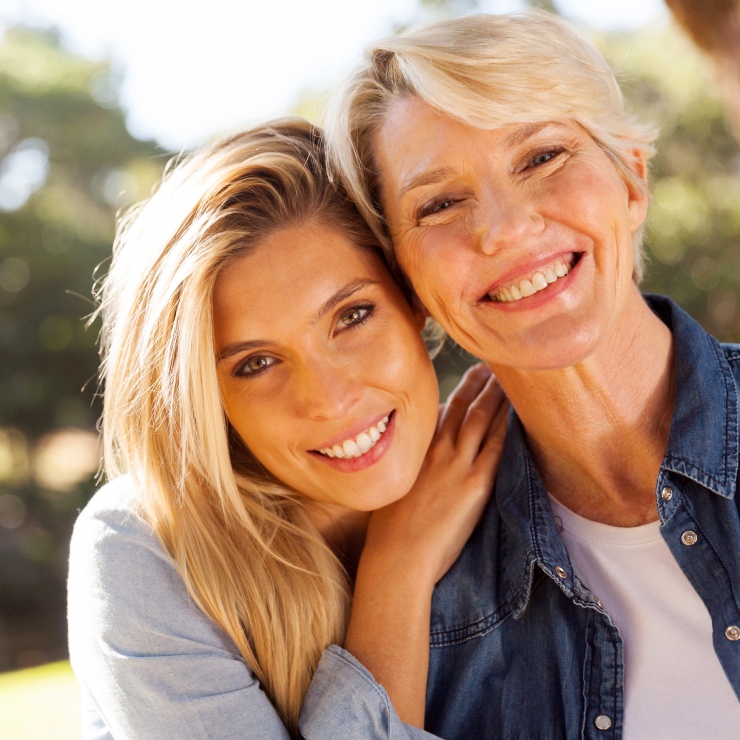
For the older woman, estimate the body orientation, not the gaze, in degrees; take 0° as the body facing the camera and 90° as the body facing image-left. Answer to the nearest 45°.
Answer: approximately 0°

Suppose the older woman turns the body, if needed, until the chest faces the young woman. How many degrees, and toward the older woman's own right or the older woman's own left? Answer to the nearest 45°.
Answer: approximately 90° to the older woman's own right

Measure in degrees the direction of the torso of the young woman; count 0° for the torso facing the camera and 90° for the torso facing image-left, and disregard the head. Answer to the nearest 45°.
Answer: approximately 315°
